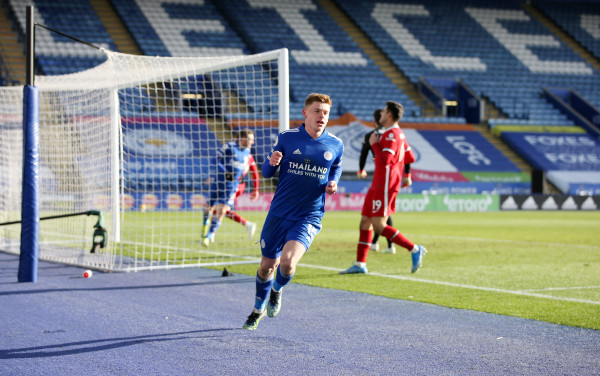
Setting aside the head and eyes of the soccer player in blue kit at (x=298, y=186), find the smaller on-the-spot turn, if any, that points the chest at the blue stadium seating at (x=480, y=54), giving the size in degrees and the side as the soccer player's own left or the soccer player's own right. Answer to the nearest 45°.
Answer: approximately 180°

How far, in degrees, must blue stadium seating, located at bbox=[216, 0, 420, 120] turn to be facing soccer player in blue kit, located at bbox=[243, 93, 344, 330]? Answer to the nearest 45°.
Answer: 0° — it already faces them

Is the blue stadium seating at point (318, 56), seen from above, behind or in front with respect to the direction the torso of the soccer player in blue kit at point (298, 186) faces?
behind

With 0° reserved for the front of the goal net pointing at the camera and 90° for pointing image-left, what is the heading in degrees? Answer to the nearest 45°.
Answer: approximately 225°

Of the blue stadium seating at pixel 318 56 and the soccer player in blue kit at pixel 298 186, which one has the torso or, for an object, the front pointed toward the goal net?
the blue stadium seating

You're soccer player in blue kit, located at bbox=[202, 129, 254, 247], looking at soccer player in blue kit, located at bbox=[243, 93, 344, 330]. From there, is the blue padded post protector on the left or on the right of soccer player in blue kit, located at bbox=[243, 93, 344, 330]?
right

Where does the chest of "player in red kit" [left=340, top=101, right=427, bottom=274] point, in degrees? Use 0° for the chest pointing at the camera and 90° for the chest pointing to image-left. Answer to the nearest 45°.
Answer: approximately 90°

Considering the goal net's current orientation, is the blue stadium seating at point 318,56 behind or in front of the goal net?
in front
